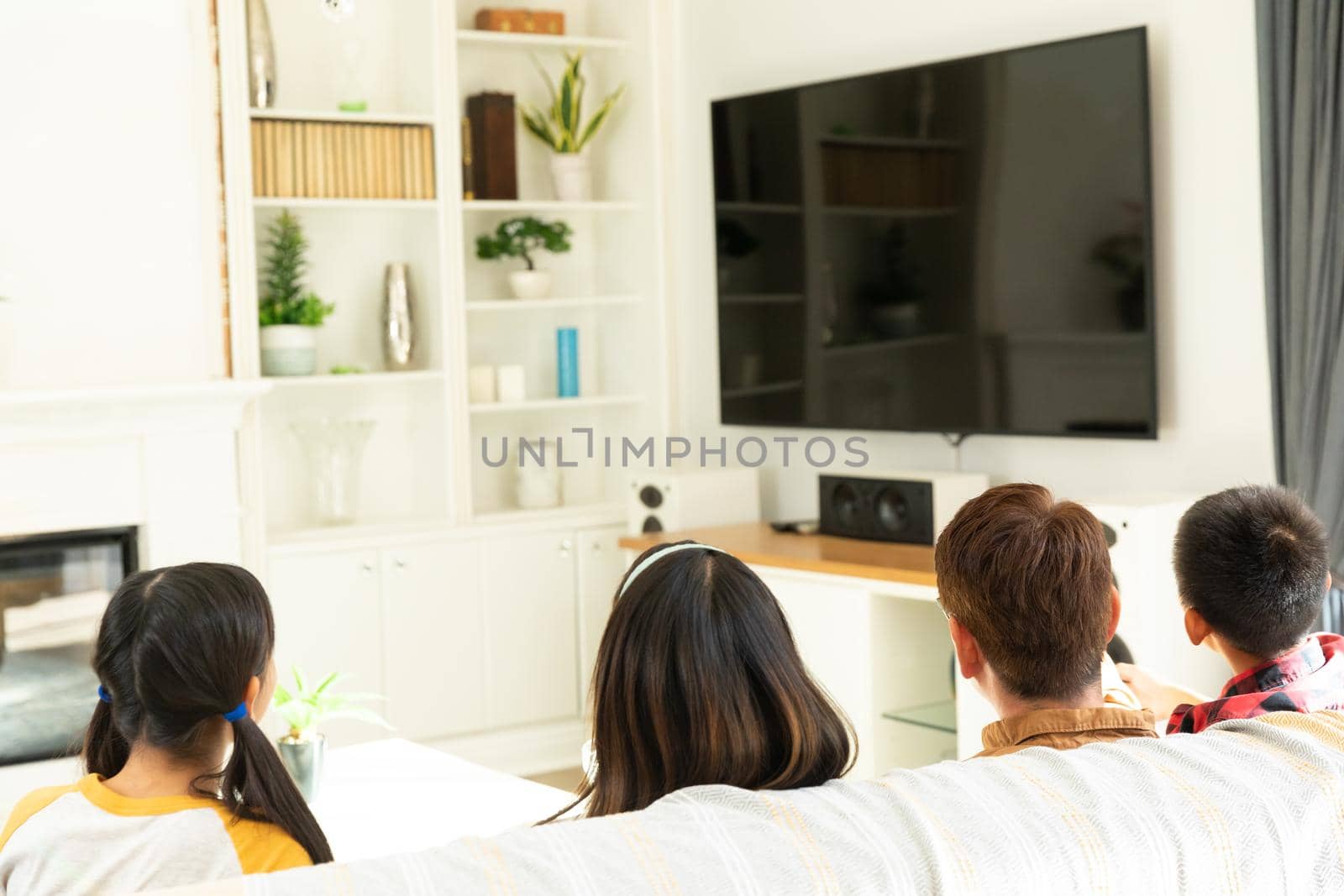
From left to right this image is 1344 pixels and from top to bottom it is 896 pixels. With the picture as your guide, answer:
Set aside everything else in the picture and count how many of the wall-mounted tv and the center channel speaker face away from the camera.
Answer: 0

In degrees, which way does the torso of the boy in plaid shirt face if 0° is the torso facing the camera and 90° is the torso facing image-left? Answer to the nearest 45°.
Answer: approximately 135°

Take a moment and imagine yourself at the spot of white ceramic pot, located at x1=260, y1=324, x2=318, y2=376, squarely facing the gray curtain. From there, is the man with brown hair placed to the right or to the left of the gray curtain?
right

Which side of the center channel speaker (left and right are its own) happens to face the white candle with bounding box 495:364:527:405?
right

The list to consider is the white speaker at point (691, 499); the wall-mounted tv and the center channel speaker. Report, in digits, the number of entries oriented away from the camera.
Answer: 0

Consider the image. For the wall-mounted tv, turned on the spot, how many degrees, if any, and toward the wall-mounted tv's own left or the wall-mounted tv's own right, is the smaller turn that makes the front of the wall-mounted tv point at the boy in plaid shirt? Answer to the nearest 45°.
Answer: approximately 45° to the wall-mounted tv's own left

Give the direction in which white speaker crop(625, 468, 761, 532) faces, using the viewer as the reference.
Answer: facing the viewer and to the left of the viewer

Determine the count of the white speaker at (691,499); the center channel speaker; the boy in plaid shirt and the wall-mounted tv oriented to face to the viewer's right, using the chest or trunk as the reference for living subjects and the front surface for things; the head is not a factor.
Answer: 0

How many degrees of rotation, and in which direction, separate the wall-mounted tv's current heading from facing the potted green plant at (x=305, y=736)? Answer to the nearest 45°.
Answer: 0° — it already faces it

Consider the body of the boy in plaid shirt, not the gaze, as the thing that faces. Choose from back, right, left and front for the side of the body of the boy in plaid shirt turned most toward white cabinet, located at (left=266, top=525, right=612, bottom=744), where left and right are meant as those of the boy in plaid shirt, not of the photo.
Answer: front

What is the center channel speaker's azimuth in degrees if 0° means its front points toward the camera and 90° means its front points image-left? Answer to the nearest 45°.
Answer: approximately 45°
